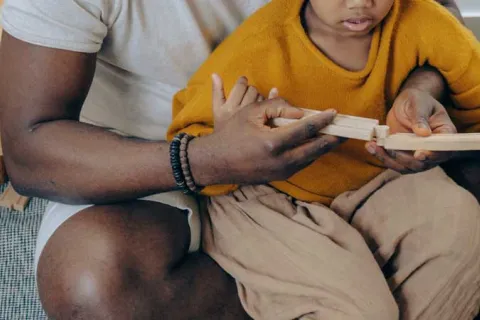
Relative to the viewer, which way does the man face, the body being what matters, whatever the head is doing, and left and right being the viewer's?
facing the viewer and to the right of the viewer

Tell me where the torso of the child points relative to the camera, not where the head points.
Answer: toward the camera
